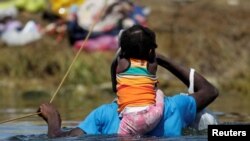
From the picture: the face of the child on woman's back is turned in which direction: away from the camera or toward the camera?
away from the camera

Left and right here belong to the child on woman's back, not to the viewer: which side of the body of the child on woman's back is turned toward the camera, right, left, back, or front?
back
